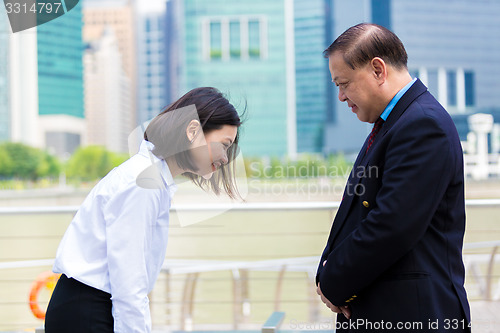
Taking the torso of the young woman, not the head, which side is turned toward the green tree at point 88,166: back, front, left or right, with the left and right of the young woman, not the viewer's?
left

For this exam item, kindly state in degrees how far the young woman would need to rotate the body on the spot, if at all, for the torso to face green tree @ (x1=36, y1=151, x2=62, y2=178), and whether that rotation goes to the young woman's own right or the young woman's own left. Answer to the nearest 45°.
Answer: approximately 90° to the young woman's own left

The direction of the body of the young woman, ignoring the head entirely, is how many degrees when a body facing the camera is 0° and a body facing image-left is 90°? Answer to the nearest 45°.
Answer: approximately 270°

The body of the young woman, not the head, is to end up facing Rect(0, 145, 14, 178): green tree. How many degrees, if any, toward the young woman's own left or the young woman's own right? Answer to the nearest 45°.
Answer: approximately 90° to the young woman's own left

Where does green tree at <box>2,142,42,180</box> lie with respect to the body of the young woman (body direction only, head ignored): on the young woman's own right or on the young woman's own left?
on the young woman's own left

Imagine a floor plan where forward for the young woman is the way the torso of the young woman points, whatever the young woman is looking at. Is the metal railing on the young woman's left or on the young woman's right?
on the young woman's left
